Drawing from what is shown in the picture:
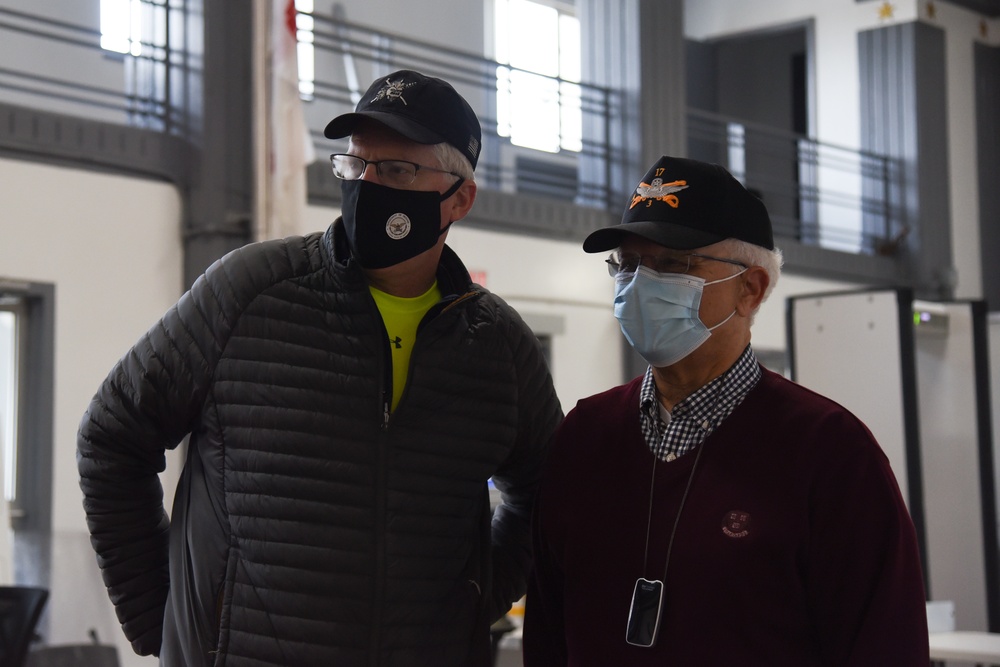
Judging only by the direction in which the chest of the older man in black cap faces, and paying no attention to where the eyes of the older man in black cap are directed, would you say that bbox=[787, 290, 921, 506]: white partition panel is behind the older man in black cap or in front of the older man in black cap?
behind

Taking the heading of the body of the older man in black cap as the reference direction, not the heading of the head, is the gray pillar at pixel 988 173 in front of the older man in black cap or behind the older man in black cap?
behind

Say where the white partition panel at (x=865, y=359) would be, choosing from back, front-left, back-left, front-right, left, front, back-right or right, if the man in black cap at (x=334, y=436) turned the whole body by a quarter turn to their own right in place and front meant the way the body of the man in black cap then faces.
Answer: back-right

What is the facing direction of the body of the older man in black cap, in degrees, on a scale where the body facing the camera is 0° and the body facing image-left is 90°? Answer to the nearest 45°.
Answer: approximately 45°

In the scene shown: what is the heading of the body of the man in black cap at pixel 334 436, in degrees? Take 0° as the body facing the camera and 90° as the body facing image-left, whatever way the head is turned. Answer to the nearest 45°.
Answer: approximately 0°

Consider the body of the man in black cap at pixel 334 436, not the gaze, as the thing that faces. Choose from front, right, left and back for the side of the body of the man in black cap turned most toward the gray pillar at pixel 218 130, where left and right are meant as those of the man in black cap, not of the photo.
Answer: back
